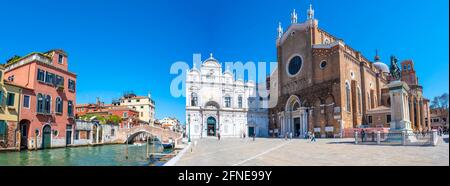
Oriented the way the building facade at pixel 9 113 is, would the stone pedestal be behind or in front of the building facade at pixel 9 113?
in front

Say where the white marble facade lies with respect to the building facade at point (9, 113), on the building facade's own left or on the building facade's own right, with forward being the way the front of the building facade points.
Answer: on the building facade's own left

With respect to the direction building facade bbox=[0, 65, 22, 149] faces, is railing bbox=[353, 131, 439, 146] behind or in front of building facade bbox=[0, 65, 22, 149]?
in front

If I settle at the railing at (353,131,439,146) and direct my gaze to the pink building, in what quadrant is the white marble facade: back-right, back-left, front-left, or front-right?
front-right

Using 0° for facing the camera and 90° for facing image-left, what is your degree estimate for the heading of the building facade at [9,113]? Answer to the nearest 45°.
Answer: approximately 315°

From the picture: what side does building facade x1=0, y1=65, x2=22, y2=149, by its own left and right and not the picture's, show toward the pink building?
left

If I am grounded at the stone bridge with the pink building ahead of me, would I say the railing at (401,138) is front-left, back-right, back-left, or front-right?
front-left

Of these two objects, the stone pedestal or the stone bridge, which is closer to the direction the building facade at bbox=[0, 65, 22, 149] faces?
the stone pedestal

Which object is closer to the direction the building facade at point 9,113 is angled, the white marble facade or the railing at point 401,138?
the railing

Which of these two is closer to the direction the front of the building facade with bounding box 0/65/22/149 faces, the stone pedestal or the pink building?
the stone pedestal

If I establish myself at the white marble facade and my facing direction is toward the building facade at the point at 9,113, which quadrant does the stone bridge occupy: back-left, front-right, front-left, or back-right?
front-right

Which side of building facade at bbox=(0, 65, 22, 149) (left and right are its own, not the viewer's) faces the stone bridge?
left
